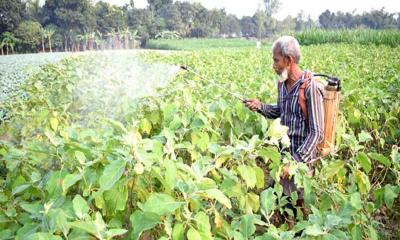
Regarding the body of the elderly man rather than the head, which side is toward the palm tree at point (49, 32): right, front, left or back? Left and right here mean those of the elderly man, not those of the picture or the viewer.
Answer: right

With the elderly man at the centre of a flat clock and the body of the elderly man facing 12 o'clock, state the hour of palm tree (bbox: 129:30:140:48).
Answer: The palm tree is roughly at 4 o'clock from the elderly man.

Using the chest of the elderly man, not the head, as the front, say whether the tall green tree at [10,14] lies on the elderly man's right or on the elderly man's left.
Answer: on the elderly man's right

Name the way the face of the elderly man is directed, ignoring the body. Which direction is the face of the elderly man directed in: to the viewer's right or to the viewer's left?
to the viewer's left

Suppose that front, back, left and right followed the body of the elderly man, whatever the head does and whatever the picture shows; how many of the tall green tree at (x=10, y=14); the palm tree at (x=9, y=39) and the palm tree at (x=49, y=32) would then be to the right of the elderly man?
3

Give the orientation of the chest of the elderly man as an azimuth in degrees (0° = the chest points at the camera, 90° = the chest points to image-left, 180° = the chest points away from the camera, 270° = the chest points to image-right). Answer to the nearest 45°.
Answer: approximately 45°

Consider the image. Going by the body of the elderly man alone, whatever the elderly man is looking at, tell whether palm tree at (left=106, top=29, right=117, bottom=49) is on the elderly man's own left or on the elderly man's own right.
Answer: on the elderly man's own right

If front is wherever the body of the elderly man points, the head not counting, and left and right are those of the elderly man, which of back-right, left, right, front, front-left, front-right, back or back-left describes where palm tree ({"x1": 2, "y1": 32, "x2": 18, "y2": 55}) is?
right

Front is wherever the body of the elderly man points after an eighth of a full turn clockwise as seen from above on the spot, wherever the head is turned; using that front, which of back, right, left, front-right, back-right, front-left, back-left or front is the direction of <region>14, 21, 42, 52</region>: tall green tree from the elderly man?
front-right
